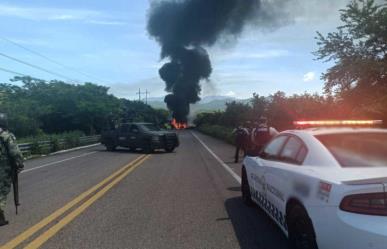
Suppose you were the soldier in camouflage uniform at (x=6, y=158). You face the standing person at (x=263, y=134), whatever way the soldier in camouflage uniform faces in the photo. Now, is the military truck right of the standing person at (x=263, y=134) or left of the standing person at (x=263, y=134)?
left

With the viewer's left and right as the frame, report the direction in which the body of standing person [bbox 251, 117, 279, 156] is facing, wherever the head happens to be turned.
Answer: facing away from the viewer

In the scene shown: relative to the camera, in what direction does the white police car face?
facing away from the viewer and to the left of the viewer

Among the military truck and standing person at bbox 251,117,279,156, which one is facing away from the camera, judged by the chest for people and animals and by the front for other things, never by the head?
the standing person

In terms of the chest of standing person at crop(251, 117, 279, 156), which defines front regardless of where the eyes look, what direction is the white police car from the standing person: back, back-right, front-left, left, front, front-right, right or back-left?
back

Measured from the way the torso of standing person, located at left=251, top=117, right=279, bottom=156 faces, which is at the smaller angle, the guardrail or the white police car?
the guardrail

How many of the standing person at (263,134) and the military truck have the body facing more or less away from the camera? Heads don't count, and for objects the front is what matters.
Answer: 1
